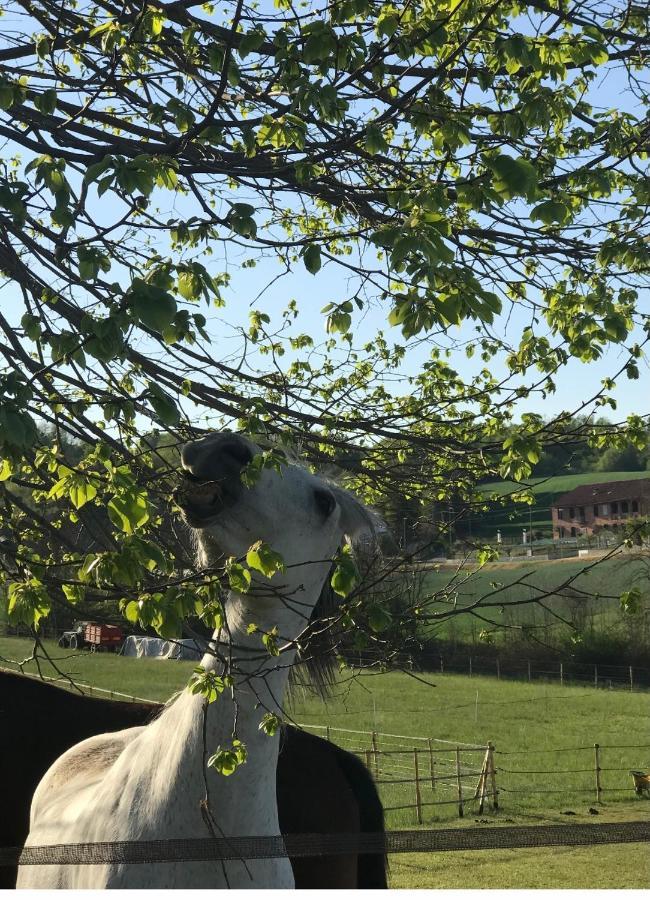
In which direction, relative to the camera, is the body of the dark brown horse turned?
to the viewer's left

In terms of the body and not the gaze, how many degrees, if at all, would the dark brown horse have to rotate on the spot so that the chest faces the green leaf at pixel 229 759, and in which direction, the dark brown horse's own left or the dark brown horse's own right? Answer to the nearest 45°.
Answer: approximately 90° to the dark brown horse's own left

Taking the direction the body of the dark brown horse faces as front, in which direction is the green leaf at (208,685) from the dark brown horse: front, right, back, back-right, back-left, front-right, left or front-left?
left

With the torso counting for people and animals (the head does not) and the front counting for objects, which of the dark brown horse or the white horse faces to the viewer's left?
the dark brown horse

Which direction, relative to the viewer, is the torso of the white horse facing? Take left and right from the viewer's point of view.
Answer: facing the viewer and to the right of the viewer

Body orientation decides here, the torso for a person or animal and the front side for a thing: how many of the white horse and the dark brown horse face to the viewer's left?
1

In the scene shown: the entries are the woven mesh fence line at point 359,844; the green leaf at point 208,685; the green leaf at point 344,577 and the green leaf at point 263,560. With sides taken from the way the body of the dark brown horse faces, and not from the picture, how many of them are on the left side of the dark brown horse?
4

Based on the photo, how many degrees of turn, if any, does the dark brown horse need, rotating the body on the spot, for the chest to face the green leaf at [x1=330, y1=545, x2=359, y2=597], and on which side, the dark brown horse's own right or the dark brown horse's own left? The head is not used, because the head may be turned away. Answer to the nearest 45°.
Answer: approximately 90° to the dark brown horse's own left

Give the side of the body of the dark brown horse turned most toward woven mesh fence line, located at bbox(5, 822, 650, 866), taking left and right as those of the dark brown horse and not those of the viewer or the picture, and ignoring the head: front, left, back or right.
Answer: left
